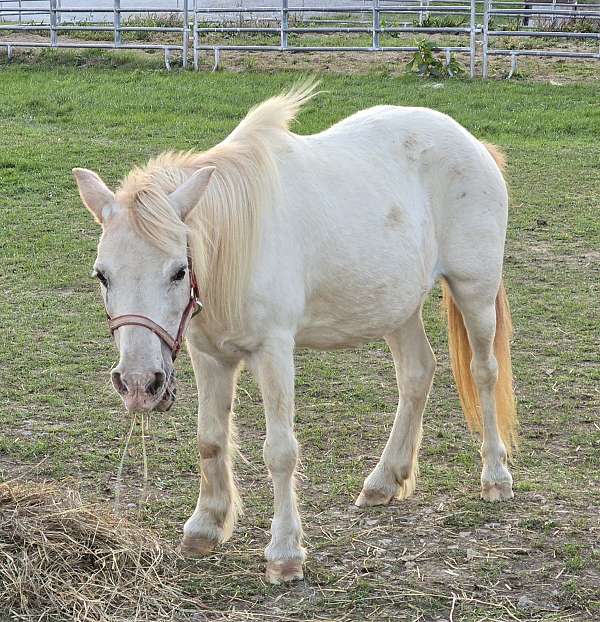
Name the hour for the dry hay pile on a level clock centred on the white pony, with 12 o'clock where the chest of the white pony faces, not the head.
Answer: The dry hay pile is roughly at 12 o'clock from the white pony.

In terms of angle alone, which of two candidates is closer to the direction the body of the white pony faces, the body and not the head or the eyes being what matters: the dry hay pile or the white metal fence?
the dry hay pile

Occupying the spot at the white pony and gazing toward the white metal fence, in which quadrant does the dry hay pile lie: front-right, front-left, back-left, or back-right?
back-left

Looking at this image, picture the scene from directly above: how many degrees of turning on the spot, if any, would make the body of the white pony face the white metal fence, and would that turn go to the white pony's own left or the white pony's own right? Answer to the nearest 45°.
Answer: approximately 135° to the white pony's own right

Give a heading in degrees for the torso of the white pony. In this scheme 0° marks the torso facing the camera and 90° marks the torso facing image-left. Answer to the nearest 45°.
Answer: approximately 45°
